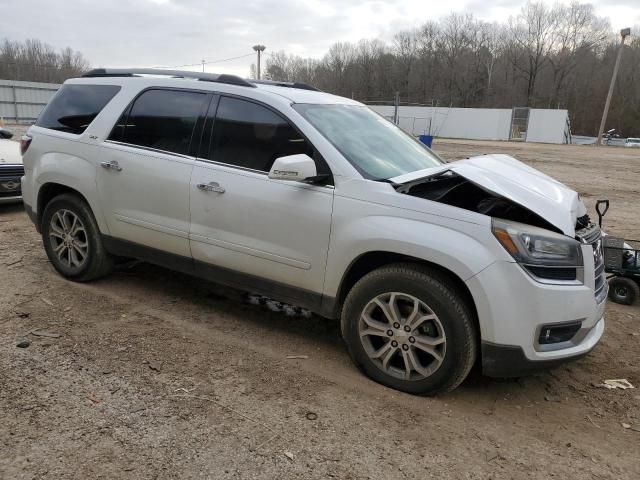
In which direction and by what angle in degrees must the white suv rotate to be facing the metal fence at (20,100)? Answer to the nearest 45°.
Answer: approximately 180°

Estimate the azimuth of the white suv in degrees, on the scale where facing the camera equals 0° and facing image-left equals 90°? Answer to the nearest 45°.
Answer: approximately 315°

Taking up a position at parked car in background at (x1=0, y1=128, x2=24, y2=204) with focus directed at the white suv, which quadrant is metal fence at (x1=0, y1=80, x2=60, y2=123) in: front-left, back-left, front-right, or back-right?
back-left

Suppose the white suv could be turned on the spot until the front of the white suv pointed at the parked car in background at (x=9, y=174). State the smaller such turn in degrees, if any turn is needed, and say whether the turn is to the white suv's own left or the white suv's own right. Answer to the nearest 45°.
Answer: approximately 180°
